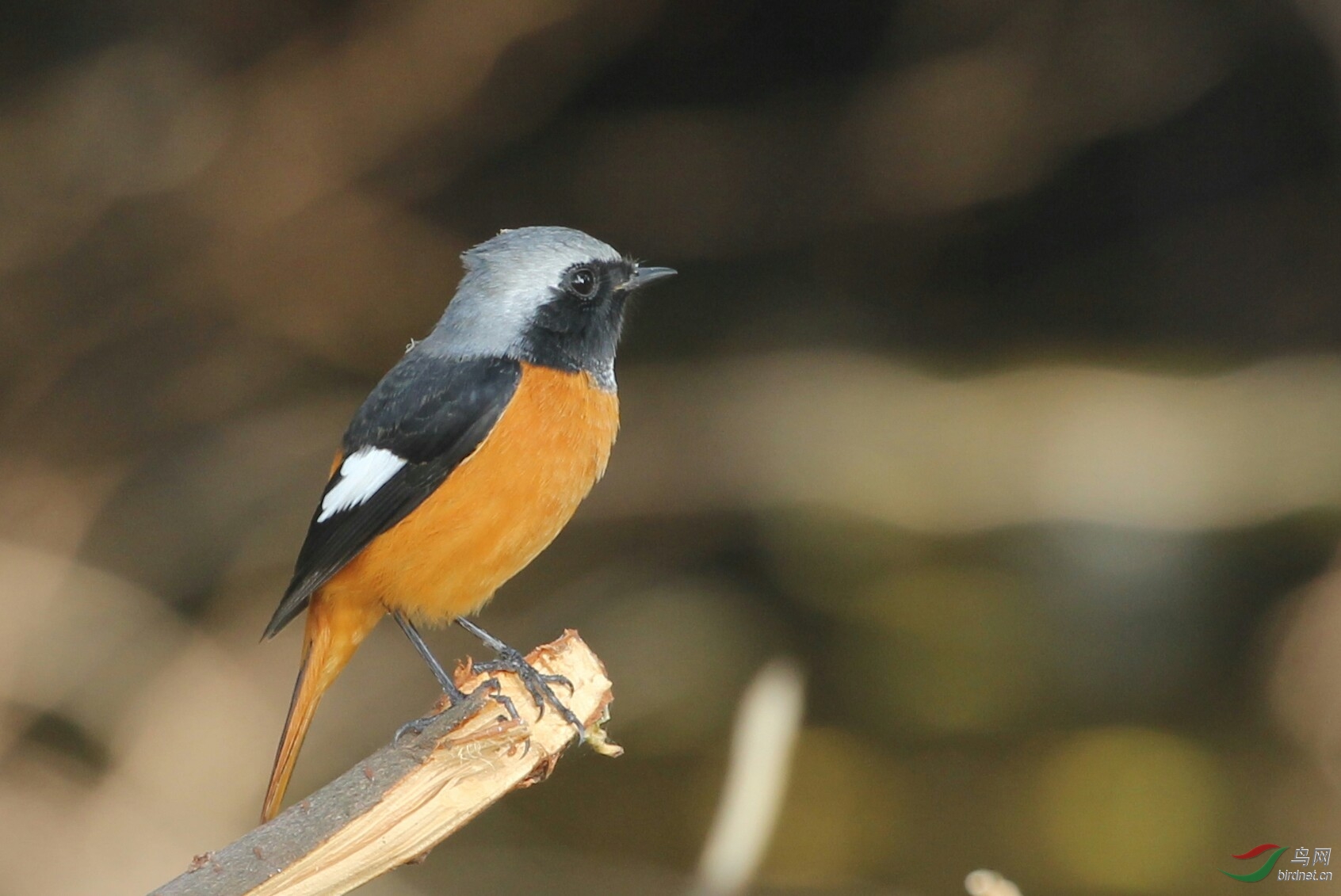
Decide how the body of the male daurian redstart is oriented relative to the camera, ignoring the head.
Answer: to the viewer's right
